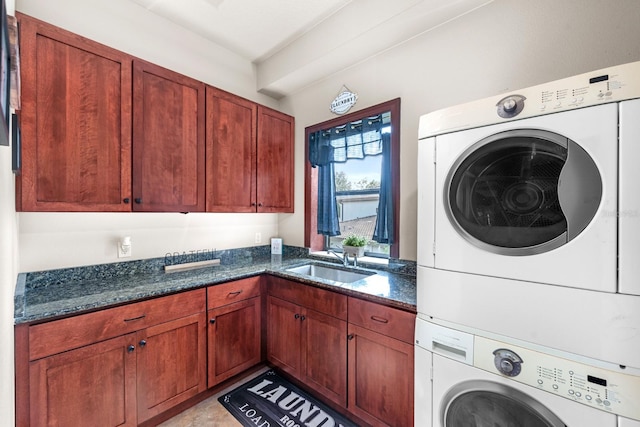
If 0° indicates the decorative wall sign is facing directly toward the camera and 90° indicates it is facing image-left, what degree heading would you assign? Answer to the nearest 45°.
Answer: approximately 45°

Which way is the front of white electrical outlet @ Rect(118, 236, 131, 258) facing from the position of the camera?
facing the viewer

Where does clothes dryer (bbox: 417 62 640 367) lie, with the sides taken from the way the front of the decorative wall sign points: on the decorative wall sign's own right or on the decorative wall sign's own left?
on the decorative wall sign's own left

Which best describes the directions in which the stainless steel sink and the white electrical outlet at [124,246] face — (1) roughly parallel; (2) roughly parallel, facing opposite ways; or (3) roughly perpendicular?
roughly perpendicular

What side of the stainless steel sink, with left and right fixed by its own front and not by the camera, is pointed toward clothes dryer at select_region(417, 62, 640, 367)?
left

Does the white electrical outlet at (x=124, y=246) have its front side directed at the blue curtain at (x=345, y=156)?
no

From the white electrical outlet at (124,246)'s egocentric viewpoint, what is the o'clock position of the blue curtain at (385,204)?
The blue curtain is roughly at 10 o'clock from the white electrical outlet.

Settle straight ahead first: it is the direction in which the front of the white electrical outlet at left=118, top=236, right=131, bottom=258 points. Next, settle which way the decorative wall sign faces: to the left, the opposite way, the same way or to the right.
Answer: to the right

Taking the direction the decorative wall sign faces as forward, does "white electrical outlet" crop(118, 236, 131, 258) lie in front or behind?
in front

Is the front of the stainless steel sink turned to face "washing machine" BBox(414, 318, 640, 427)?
no

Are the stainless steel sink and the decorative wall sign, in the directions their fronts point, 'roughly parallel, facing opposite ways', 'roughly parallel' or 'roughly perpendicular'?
roughly parallel
